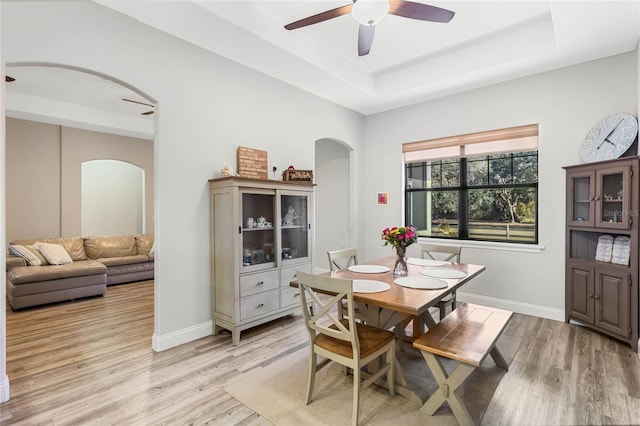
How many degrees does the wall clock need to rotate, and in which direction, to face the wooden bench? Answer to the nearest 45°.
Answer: approximately 45° to its left

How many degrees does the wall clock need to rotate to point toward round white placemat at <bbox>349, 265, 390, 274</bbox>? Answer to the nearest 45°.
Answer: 0° — it already faces it

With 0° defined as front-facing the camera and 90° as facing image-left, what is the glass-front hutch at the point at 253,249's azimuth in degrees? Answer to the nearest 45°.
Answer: approximately 315°

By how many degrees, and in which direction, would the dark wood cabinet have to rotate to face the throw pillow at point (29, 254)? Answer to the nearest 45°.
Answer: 0° — it already faces it

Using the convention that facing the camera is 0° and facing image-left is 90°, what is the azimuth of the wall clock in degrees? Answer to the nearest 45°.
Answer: approximately 45°

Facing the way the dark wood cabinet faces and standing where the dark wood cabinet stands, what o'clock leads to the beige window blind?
The beige window blind is roughly at 2 o'clock from the dark wood cabinet.

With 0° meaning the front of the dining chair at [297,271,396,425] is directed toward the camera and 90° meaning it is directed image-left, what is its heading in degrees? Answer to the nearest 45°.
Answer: approximately 225°

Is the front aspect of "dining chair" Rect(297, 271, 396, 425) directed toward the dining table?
yes

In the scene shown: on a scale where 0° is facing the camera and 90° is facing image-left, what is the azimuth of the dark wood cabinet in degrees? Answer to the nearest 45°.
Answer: approximately 45°

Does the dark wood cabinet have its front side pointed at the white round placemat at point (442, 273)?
yes

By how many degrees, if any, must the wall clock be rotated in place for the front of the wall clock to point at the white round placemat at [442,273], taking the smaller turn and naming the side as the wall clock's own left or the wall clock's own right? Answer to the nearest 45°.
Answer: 0° — it already faces it
